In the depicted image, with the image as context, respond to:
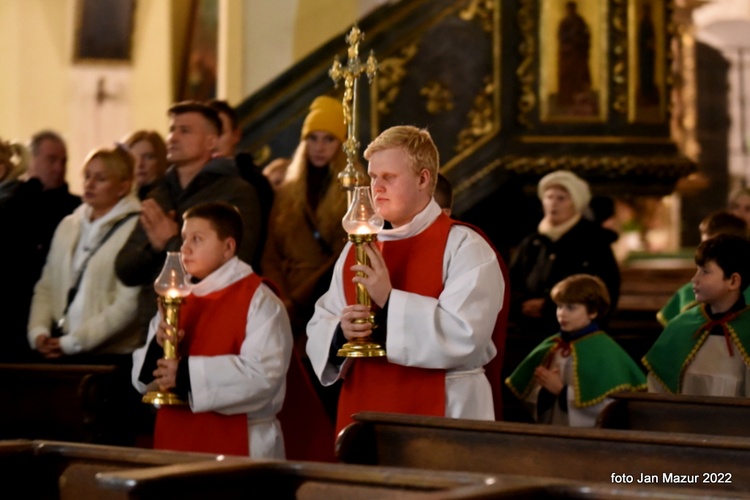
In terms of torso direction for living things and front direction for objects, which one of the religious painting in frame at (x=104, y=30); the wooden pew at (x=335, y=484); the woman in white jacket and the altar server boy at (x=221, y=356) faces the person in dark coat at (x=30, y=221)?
the religious painting in frame

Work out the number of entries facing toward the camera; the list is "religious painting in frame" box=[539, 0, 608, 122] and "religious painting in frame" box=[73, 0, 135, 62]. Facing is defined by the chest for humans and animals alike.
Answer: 2

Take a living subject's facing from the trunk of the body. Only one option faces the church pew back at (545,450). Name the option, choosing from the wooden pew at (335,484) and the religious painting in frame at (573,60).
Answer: the religious painting in frame

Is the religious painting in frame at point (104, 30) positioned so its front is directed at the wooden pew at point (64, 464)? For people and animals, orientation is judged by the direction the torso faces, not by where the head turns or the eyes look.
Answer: yes

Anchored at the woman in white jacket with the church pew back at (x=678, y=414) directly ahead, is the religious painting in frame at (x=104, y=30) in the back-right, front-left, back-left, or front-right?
back-left

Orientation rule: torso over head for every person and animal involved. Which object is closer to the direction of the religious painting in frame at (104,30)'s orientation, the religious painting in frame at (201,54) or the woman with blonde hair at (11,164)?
the woman with blonde hair

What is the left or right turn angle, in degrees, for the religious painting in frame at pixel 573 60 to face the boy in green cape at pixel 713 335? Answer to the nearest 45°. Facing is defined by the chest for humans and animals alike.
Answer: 0° — it already faces them

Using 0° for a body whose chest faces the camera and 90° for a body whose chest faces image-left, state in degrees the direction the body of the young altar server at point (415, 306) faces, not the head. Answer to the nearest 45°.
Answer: approximately 45°
